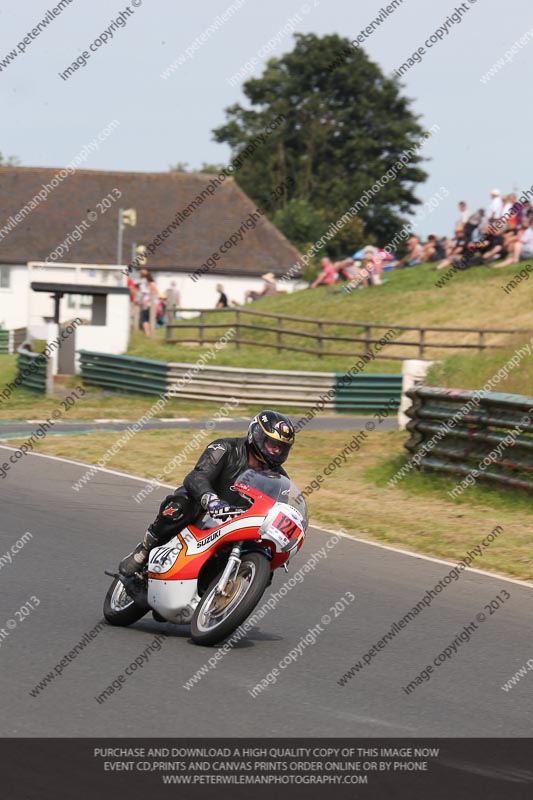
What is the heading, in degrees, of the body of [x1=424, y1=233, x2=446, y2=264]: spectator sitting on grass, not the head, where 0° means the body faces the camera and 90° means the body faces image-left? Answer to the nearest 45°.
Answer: approximately 45°

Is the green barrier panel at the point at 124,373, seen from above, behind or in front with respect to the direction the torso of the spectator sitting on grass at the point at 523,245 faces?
in front

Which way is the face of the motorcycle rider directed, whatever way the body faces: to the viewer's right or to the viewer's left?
to the viewer's right

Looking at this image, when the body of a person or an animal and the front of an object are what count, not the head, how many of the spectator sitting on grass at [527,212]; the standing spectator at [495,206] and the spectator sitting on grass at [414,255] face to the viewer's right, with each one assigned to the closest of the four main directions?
0

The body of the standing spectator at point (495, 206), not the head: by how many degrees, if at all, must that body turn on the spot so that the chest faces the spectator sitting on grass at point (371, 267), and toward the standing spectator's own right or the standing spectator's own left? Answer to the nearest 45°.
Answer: approximately 90° to the standing spectator's own right

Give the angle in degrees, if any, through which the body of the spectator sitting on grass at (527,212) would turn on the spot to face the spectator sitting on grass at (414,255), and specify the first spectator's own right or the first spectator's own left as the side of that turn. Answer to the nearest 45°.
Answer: approximately 90° to the first spectator's own right

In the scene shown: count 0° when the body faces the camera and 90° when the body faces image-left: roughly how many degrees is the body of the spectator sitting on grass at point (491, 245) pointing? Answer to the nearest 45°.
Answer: approximately 45°

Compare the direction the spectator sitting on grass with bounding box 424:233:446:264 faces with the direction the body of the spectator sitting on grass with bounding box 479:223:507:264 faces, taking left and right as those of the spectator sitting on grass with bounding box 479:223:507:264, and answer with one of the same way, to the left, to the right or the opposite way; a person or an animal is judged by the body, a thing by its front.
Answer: the same way

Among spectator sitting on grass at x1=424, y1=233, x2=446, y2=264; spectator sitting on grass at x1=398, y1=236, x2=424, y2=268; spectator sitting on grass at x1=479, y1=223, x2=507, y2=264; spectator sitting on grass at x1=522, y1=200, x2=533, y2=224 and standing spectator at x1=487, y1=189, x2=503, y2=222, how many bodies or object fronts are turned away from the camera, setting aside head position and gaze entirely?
0
